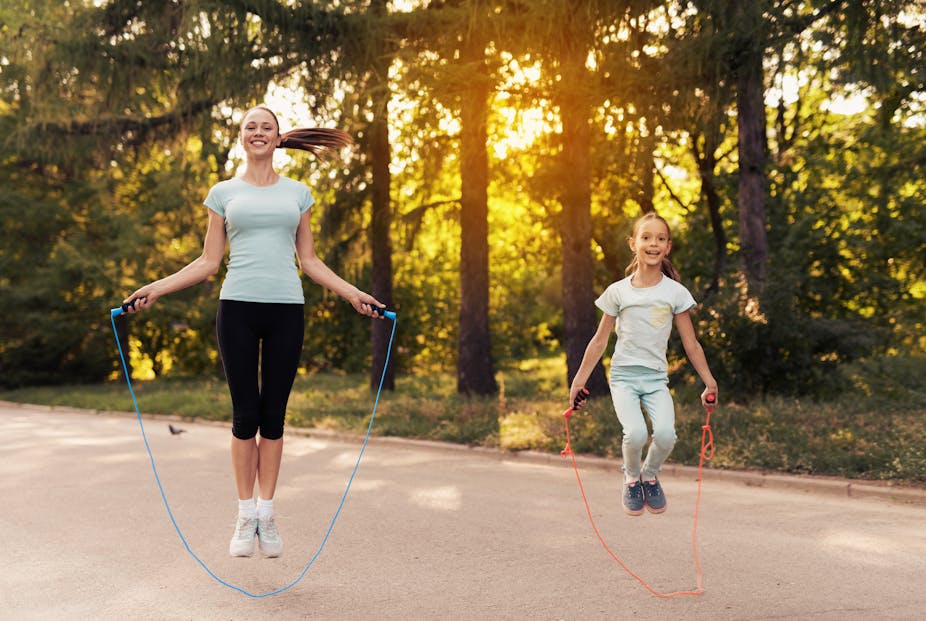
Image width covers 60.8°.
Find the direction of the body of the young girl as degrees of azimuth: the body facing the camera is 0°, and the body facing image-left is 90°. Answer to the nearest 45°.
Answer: approximately 0°

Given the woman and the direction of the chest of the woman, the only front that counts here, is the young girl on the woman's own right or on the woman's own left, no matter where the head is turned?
on the woman's own left

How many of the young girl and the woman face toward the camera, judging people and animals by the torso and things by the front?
2

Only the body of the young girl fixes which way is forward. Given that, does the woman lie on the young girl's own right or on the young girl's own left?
on the young girl's own right

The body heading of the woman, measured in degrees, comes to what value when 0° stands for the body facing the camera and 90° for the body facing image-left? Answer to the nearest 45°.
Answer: approximately 0°
